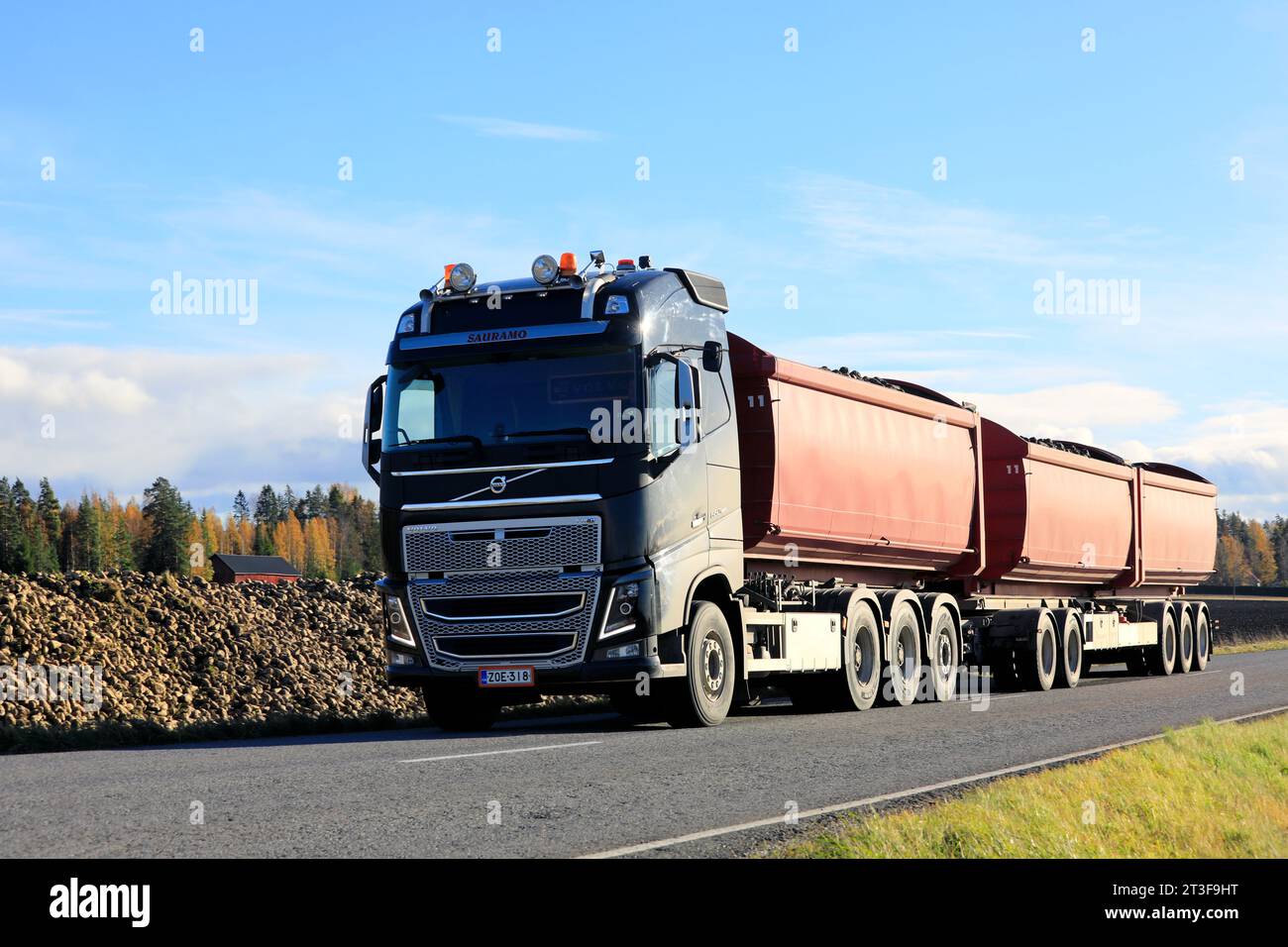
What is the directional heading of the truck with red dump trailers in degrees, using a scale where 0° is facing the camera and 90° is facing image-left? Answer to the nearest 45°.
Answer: approximately 45°
